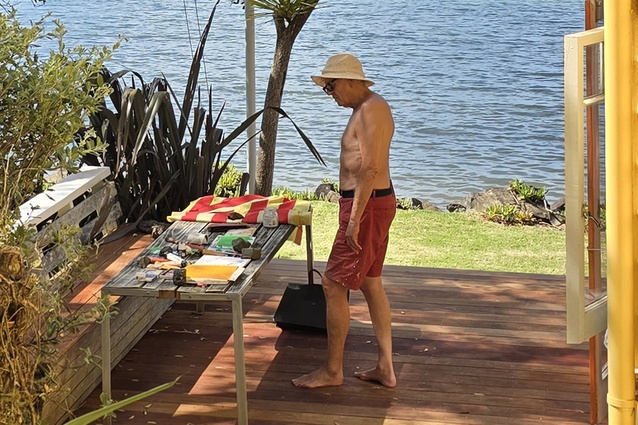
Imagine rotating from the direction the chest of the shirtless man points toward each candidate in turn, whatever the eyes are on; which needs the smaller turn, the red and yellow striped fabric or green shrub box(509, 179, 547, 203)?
the red and yellow striped fabric

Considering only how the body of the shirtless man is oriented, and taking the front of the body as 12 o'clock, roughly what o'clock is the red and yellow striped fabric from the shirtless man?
The red and yellow striped fabric is roughly at 2 o'clock from the shirtless man.

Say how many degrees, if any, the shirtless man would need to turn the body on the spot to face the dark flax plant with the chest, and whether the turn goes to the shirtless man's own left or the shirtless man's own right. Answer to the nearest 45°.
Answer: approximately 45° to the shirtless man's own right

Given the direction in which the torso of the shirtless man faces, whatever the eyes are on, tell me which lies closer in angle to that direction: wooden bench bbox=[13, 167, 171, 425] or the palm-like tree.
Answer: the wooden bench

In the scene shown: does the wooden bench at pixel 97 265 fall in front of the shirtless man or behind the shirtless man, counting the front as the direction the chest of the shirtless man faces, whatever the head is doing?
in front

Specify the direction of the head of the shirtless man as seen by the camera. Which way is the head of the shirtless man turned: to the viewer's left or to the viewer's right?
to the viewer's left

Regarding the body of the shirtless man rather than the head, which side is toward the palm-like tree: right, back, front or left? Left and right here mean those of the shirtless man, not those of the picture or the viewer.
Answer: right

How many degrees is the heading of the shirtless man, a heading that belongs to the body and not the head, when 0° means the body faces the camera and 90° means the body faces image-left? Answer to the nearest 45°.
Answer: approximately 90°
